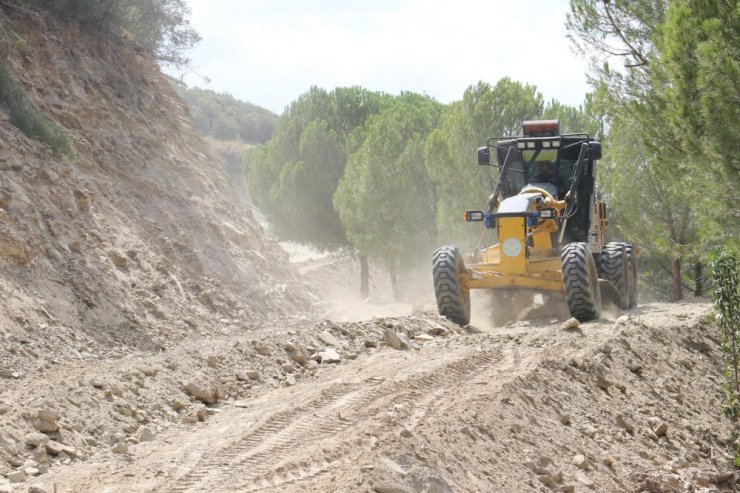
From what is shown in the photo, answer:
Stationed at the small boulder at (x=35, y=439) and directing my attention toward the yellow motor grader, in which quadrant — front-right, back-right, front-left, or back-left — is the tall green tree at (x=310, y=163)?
front-left

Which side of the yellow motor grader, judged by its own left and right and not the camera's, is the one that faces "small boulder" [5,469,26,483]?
front

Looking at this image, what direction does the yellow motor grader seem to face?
toward the camera

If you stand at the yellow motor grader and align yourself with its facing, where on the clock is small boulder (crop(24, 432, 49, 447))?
The small boulder is roughly at 1 o'clock from the yellow motor grader.

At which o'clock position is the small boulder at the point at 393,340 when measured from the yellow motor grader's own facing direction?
The small boulder is roughly at 1 o'clock from the yellow motor grader.

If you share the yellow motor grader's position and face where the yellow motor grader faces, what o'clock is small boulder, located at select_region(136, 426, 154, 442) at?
The small boulder is roughly at 1 o'clock from the yellow motor grader.

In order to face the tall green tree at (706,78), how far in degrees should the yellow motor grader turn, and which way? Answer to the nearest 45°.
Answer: approximately 45° to its left

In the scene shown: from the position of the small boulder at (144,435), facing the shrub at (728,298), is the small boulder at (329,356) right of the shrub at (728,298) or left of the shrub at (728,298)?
left

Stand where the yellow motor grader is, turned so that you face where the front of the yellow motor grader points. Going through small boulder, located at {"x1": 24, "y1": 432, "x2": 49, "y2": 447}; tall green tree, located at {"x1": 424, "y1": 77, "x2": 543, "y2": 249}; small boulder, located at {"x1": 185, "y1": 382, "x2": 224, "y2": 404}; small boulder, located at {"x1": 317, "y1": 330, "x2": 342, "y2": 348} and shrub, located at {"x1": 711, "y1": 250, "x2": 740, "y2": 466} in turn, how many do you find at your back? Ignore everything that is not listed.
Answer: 1

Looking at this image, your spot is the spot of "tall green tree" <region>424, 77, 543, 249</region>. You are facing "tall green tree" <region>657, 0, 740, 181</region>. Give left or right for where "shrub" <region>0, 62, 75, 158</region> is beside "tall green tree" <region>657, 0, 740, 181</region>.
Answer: right

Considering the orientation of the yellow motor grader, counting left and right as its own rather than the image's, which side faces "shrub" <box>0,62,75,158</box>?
right

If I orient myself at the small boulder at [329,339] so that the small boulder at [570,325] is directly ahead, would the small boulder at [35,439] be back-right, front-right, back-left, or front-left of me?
back-right

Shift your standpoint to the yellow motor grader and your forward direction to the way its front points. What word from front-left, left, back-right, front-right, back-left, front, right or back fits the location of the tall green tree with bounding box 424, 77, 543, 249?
back

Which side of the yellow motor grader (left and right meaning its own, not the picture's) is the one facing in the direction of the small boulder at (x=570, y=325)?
front

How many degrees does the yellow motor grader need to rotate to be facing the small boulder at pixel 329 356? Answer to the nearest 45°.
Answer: approximately 45° to its right
